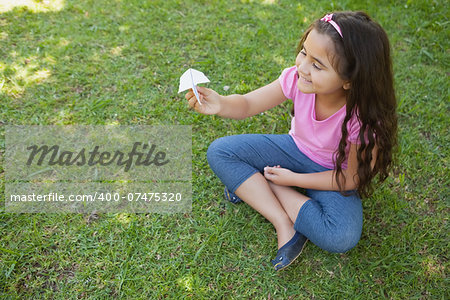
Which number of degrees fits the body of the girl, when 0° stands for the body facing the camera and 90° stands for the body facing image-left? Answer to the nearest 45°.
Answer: approximately 45°
